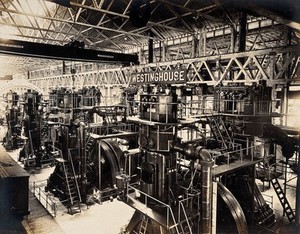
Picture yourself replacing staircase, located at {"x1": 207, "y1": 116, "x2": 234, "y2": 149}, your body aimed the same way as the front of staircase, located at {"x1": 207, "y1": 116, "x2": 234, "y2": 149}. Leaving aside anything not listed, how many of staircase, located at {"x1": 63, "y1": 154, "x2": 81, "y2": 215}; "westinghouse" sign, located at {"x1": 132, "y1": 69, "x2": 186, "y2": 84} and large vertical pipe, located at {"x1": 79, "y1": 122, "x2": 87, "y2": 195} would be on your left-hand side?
0

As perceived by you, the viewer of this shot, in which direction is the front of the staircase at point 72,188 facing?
facing the viewer and to the right of the viewer

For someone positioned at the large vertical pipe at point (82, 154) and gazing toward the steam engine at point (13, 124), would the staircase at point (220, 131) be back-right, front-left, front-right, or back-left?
back-right

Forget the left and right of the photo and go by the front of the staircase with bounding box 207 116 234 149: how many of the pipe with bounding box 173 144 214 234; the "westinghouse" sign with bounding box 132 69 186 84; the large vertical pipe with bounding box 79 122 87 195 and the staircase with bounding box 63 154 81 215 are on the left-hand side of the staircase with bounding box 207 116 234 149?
0

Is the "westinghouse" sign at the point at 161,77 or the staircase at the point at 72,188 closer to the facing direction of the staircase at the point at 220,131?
the staircase
